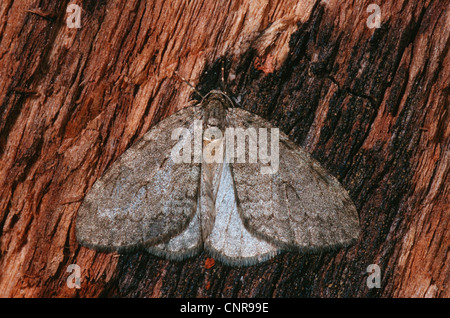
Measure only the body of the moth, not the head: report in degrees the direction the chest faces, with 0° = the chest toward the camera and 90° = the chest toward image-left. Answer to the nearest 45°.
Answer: approximately 180°
